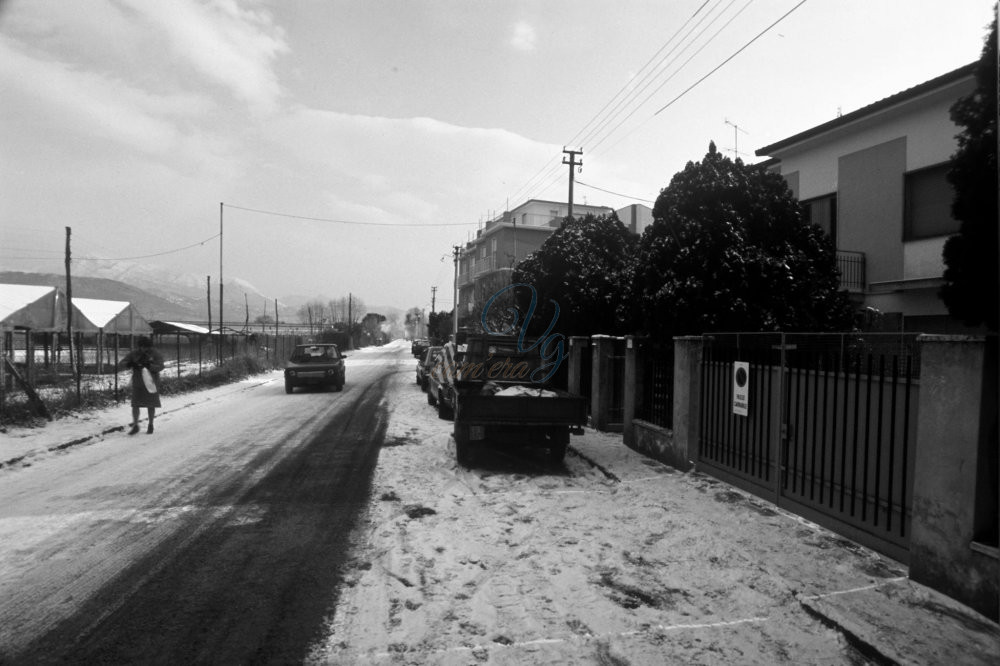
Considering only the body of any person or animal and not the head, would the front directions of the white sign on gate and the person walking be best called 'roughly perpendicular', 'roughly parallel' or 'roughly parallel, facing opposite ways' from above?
roughly perpendicular

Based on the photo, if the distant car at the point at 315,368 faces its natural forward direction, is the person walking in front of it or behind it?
in front

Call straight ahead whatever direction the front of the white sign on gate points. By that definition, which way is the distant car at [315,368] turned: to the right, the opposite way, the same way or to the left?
to the left

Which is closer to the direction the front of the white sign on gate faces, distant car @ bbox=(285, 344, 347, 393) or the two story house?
the distant car

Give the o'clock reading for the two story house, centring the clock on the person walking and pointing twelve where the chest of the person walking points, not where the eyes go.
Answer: The two story house is roughly at 10 o'clock from the person walking.

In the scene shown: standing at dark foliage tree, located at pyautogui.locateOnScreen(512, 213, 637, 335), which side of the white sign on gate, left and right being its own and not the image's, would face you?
right

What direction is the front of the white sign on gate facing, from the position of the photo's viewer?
facing the viewer and to the left of the viewer

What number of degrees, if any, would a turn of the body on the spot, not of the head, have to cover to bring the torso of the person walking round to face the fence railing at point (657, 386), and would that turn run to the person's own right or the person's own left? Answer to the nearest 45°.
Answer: approximately 45° to the person's own left

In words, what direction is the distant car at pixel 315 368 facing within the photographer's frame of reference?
facing the viewer

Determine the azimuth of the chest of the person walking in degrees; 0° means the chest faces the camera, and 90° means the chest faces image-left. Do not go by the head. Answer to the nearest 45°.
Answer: approximately 0°

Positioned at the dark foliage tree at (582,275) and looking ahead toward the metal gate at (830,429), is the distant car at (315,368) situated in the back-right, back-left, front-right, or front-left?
back-right

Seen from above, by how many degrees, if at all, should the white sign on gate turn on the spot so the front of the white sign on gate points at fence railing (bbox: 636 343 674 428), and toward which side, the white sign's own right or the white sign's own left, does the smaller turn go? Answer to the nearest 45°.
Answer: approximately 90° to the white sign's own right

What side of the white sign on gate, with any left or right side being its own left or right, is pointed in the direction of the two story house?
back

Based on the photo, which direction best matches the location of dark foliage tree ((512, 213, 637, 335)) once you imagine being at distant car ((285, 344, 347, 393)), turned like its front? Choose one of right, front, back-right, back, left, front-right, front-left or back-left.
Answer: front-left

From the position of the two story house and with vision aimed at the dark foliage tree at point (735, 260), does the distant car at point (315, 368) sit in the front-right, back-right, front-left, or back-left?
front-right

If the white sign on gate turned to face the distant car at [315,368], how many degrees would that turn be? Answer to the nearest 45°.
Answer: approximately 90° to its right
